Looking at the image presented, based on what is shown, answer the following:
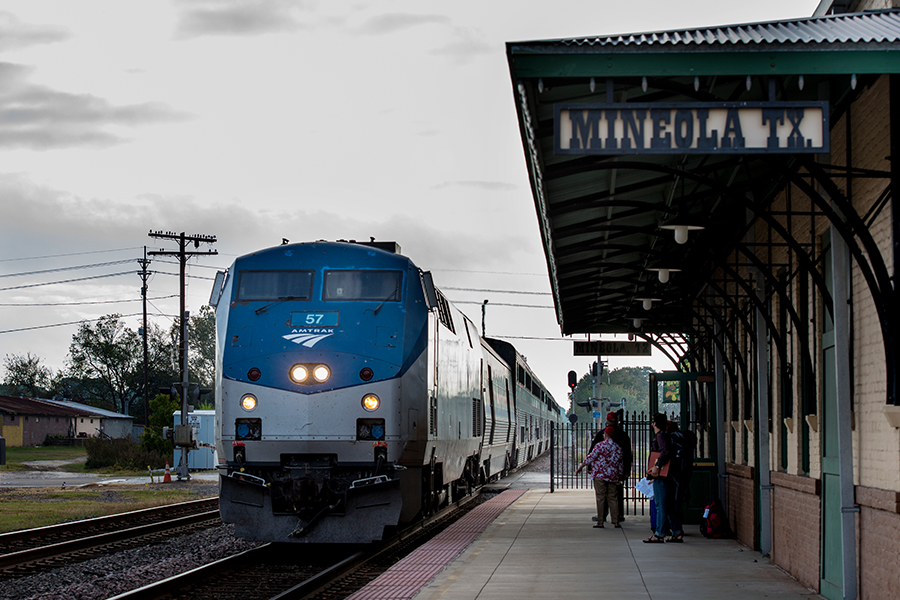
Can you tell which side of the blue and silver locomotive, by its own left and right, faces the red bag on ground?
left

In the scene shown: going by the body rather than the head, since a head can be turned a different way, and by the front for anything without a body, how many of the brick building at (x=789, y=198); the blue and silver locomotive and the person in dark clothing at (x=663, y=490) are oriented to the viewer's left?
2

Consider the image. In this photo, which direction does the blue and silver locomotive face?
toward the camera

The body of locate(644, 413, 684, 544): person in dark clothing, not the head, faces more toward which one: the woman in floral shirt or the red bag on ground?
the woman in floral shirt

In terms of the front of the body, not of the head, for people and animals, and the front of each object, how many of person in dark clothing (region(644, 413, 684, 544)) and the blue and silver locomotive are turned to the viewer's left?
1

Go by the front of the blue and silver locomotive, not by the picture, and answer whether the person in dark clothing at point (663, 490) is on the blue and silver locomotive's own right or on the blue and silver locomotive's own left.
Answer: on the blue and silver locomotive's own left

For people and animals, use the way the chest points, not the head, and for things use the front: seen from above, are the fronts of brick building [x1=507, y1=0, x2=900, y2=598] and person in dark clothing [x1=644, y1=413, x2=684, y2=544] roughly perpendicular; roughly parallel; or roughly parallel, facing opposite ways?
roughly parallel

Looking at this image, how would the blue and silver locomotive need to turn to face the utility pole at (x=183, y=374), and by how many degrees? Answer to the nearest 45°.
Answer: approximately 180°

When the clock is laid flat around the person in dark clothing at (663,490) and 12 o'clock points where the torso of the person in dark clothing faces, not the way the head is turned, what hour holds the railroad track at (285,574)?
The railroad track is roughly at 11 o'clock from the person in dark clothing.

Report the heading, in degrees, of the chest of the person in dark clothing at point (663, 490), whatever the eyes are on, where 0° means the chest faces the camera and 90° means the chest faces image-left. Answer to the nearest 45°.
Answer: approximately 90°

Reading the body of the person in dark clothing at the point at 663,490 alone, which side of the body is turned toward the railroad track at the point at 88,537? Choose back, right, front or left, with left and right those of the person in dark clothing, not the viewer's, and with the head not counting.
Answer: front

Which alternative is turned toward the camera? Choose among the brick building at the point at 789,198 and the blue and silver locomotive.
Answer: the blue and silver locomotive

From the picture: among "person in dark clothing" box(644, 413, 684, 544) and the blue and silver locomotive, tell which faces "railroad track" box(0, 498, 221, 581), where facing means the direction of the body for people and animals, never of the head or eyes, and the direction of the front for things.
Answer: the person in dark clothing
